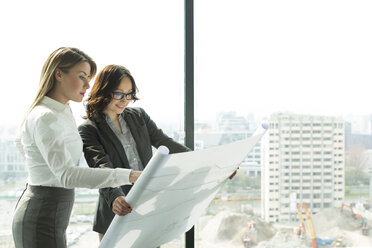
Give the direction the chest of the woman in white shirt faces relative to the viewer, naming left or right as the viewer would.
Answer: facing to the right of the viewer

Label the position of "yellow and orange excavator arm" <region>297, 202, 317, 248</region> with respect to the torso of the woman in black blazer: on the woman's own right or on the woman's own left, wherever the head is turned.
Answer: on the woman's own left

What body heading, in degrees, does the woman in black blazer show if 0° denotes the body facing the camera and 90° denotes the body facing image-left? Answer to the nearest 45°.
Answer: approximately 315°

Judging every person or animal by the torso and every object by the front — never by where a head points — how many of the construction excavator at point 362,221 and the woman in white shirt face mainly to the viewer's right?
1
